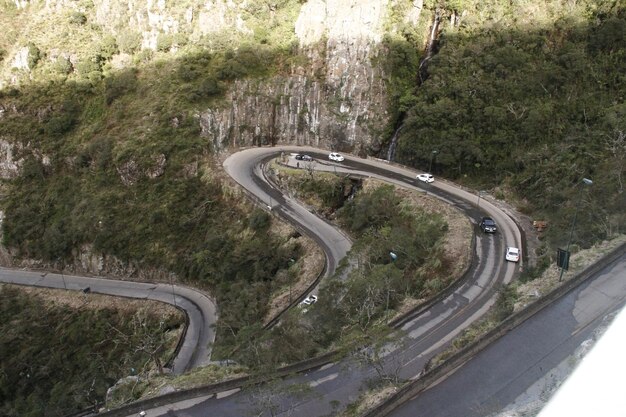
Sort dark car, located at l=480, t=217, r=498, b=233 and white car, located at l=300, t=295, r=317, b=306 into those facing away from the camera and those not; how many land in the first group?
0

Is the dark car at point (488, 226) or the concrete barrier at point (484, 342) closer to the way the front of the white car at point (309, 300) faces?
the concrete barrier

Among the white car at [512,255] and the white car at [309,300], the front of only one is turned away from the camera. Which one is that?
the white car at [512,255]

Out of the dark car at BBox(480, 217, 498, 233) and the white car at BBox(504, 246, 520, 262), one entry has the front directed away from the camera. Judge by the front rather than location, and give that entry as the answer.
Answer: the white car

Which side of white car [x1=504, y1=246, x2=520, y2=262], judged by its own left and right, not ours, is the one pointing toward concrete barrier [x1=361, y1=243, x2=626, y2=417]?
back

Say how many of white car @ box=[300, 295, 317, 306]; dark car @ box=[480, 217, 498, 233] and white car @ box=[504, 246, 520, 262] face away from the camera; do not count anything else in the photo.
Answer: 1

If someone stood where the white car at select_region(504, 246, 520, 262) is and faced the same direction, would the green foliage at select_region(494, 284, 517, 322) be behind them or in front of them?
behind

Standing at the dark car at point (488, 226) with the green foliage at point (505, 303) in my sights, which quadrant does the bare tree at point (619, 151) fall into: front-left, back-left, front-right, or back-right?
back-left

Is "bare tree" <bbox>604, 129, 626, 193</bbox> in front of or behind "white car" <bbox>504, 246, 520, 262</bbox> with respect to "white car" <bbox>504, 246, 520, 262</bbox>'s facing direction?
in front

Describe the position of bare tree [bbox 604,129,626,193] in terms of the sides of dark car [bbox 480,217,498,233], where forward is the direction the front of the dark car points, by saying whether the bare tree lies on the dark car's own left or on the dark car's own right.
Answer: on the dark car's own left

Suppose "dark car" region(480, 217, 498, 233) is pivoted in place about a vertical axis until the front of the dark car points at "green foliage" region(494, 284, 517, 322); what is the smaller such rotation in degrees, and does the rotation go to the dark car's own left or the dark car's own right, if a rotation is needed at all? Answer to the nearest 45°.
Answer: approximately 45° to the dark car's own right

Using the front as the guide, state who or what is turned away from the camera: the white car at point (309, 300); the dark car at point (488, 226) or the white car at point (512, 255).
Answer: the white car at point (512, 255)

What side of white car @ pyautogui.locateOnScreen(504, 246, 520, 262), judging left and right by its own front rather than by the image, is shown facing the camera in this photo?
back

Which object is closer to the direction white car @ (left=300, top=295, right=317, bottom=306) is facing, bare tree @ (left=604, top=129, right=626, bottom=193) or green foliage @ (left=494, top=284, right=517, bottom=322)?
the green foliage

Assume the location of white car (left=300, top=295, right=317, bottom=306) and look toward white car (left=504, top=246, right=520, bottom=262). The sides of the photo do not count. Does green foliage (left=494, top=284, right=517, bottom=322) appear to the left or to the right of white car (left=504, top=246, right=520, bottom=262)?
right

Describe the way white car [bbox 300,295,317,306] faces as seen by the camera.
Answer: facing the viewer and to the left of the viewer

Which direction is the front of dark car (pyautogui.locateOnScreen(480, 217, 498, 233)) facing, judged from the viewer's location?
facing the viewer and to the right of the viewer

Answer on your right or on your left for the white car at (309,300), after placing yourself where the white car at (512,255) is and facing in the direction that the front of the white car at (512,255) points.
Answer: on your left

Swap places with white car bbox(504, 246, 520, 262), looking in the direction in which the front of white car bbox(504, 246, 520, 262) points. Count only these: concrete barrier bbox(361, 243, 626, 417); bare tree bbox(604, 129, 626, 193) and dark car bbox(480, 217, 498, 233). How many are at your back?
1

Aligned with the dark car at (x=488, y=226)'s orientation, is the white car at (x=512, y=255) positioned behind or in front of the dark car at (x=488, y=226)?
in front
